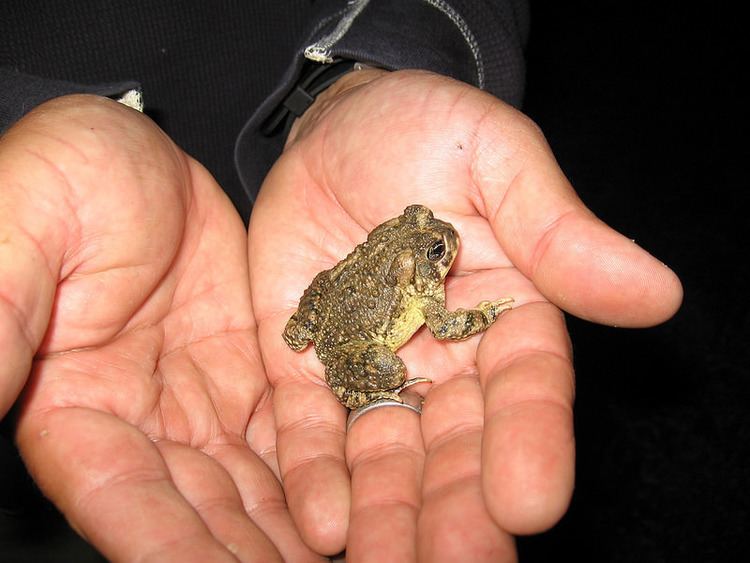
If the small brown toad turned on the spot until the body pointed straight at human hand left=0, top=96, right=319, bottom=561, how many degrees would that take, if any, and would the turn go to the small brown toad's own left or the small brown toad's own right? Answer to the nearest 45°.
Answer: approximately 180°

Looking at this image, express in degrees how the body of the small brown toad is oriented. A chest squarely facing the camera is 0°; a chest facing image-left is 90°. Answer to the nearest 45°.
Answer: approximately 225°
